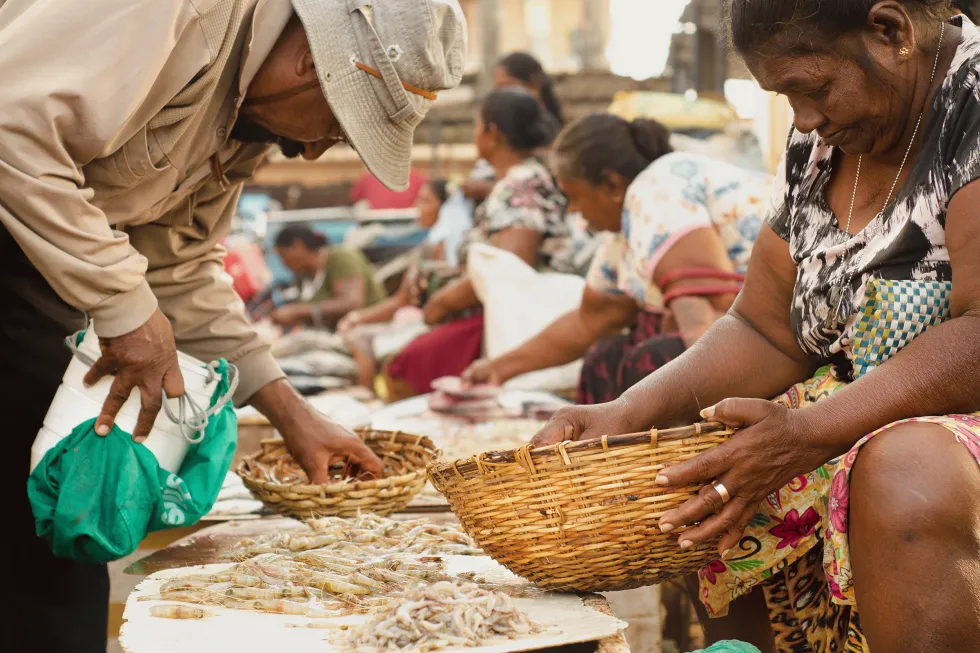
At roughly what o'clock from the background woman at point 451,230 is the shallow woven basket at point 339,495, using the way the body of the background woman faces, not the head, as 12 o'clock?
The shallow woven basket is roughly at 9 o'clock from the background woman.

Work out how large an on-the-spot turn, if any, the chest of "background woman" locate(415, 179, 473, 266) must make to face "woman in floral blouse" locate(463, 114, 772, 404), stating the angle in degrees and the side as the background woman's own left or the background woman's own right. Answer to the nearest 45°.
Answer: approximately 90° to the background woman's own left

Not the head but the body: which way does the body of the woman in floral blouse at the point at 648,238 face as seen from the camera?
to the viewer's left

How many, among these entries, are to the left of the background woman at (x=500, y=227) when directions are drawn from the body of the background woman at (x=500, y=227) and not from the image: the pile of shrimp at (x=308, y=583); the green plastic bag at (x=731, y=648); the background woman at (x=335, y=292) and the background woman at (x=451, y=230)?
2

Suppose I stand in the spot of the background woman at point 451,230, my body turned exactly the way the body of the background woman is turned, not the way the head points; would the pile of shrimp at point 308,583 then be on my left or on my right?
on my left

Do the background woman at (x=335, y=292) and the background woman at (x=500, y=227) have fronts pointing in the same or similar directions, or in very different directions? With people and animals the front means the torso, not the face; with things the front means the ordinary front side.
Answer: same or similar directions

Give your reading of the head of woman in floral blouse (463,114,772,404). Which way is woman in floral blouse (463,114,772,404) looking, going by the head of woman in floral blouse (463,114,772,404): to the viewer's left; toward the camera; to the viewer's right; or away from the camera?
to the viewer's left

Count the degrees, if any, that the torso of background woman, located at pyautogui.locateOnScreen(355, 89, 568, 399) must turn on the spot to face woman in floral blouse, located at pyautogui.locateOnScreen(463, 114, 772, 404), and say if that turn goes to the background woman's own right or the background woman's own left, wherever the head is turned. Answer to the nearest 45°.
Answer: approximately 90° to the background woman's own left

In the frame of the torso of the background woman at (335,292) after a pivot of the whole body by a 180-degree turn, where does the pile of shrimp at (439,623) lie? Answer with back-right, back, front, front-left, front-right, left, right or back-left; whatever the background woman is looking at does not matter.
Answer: right

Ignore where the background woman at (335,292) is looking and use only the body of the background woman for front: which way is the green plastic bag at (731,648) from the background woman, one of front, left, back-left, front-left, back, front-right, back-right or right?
left

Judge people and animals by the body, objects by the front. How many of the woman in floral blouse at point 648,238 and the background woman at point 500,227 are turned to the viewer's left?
2

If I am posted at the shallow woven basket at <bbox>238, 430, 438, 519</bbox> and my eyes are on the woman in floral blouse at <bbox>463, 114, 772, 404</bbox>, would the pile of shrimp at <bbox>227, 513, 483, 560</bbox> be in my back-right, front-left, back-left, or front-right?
back-right
